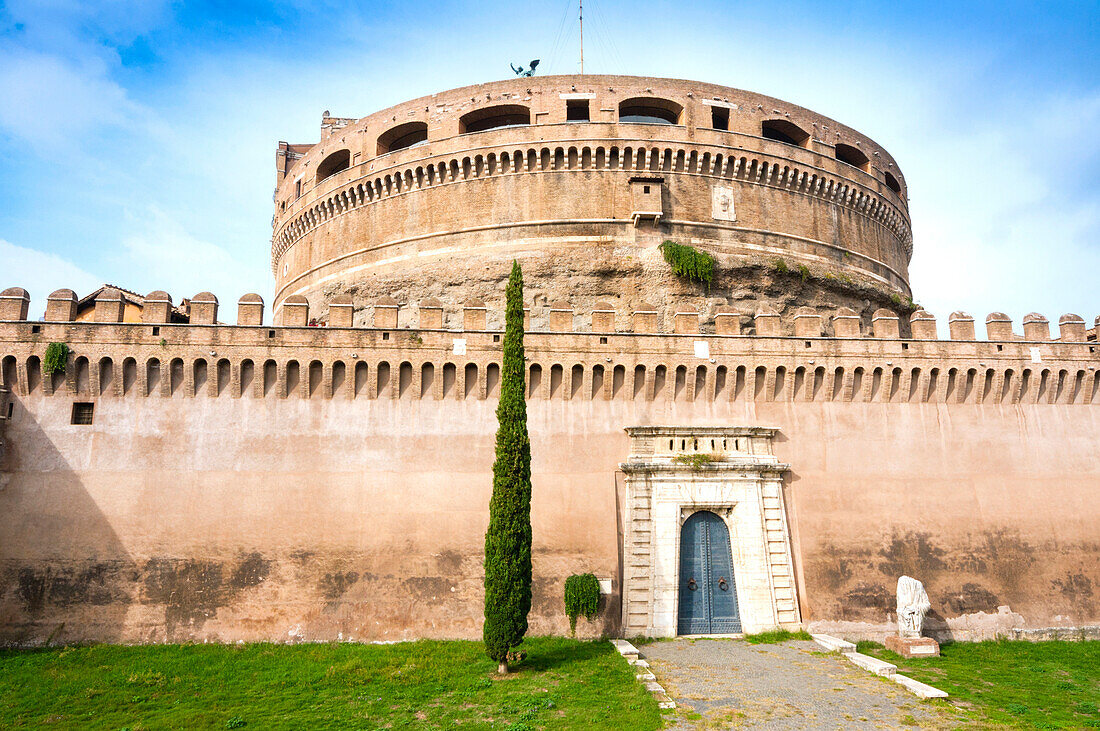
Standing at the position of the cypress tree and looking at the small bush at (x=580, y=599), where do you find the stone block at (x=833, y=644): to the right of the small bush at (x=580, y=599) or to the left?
right

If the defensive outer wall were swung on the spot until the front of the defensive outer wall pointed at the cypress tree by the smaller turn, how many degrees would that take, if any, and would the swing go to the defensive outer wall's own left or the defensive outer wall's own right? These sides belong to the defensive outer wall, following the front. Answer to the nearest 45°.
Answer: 0° — it already faces it

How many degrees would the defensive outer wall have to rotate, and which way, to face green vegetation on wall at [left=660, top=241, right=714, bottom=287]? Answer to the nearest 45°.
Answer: approximately 135° to its left

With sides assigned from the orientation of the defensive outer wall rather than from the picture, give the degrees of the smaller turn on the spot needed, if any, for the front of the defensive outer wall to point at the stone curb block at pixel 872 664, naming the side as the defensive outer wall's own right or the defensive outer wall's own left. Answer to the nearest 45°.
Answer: approximately 90° to the defensive outer wall's own left

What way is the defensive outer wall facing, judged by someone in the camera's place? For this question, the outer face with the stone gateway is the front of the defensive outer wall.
facing the viewer

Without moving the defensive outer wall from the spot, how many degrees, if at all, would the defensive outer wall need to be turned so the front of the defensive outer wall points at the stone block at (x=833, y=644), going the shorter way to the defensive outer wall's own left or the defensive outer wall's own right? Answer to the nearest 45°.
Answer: approximately 90° to the defensive outer wall's own left
